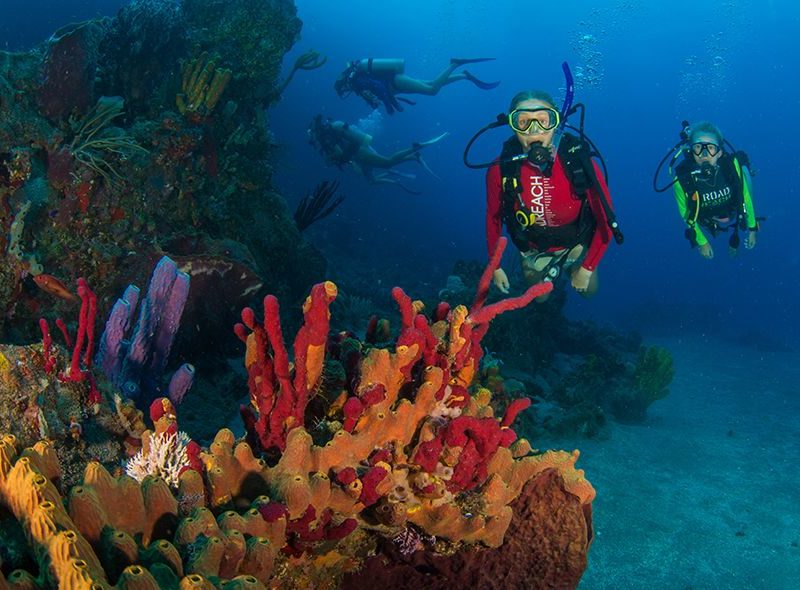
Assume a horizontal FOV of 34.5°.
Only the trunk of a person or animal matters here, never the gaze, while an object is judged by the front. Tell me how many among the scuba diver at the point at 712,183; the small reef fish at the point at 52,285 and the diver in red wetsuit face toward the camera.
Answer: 2

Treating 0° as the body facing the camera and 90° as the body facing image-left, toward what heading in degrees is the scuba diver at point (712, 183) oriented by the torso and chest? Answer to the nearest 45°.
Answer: approximately 0°

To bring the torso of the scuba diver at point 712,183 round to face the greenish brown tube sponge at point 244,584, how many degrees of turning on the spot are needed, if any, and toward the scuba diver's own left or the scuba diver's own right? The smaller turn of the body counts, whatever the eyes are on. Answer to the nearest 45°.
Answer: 0° — they already face it
